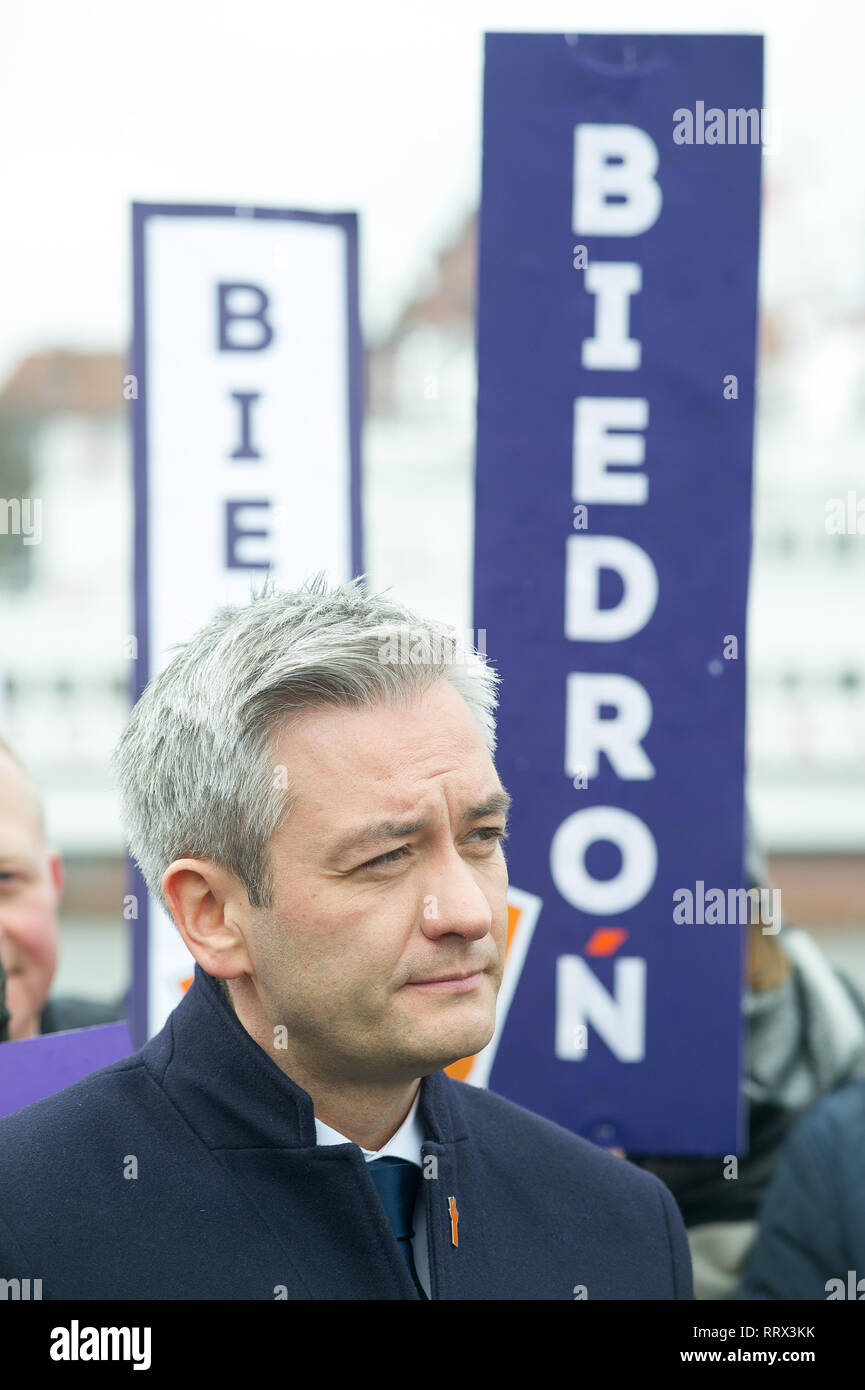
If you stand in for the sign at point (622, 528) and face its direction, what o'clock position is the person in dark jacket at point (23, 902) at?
The person in dark jacket is roughly at 2 o'clock from the sign.

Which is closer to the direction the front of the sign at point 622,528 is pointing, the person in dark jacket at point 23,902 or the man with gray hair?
the man with gray hair

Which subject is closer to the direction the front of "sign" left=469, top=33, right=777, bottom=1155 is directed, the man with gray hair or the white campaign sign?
the man with gray hair

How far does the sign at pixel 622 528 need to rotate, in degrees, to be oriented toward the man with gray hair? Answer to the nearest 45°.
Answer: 0° — it already faces them

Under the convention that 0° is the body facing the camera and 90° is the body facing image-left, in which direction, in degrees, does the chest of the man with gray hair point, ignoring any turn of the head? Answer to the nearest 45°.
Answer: approximately 315°

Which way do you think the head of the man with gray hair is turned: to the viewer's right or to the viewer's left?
to the viewer's right
